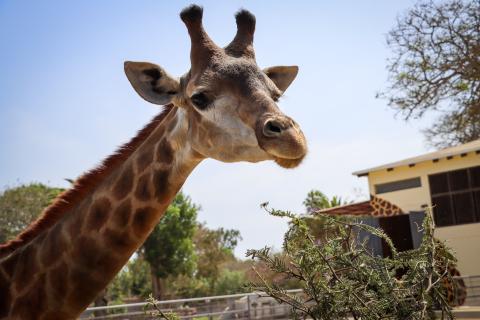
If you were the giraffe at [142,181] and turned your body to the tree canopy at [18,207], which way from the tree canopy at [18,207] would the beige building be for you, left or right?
right

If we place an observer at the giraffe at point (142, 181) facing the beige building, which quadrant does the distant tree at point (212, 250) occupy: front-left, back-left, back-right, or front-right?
front-left

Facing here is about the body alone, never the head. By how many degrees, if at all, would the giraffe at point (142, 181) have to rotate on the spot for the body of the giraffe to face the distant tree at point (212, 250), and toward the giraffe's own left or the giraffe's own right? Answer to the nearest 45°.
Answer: approximately 135° to the giraffe's own left

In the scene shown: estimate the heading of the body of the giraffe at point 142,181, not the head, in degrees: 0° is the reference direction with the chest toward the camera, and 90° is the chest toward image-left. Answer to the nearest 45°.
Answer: approximately 315°

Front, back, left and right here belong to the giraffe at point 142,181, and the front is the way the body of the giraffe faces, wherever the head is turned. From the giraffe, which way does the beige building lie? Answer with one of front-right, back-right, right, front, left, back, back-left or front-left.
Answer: left

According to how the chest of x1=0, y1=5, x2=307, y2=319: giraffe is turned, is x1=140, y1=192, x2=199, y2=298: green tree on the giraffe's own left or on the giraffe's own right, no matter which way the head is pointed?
on the giraffe's own left

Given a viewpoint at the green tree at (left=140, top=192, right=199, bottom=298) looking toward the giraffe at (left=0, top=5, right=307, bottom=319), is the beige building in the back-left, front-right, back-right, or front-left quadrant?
front-left

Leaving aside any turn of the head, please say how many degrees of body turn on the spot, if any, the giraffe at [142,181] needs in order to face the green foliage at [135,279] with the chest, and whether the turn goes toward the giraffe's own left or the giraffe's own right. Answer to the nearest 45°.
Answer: approximately 135° to the giraffe's own left
